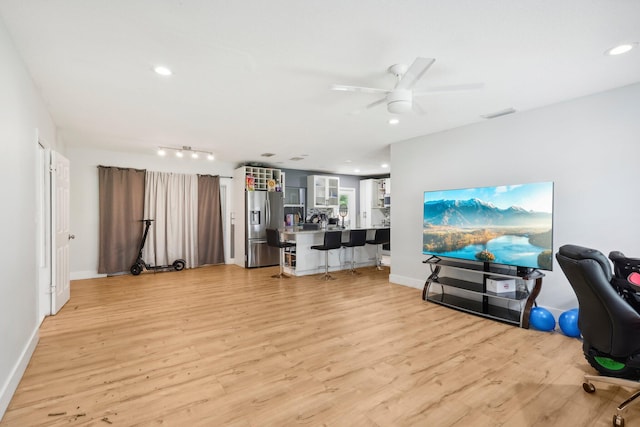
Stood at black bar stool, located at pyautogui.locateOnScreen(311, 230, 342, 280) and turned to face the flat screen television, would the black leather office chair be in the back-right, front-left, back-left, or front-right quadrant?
front-right

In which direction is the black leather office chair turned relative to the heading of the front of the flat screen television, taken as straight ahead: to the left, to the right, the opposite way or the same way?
the opposite way

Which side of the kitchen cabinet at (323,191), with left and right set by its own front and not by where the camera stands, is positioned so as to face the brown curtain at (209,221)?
right

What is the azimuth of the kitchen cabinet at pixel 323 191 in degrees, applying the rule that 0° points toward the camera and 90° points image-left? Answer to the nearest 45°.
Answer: approximately 315°

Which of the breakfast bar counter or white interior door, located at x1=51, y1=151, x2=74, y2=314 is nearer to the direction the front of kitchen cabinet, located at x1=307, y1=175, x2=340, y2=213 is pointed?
the breakfast bar counter

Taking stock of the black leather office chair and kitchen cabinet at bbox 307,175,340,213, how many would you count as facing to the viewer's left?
0

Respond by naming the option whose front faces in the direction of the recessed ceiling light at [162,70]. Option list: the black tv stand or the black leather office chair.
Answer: the black tv stand

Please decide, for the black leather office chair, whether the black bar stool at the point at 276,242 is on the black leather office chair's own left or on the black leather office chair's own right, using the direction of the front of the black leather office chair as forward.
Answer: on the black leather office chair's own left
